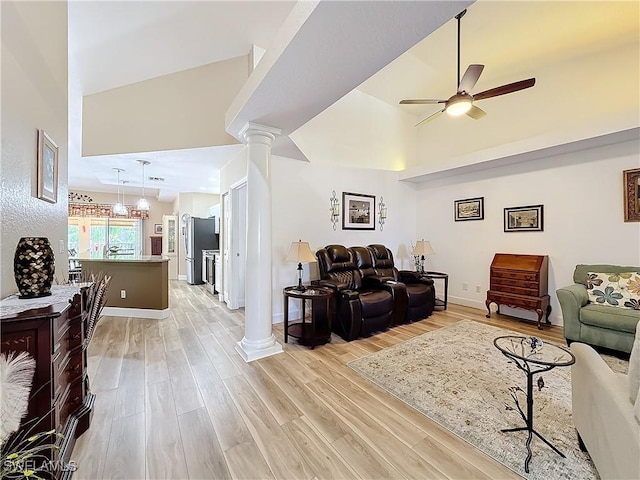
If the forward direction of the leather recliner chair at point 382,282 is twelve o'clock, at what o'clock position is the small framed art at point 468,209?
The small framed art is roughly at 9 o'clock from the leather recliner chair.

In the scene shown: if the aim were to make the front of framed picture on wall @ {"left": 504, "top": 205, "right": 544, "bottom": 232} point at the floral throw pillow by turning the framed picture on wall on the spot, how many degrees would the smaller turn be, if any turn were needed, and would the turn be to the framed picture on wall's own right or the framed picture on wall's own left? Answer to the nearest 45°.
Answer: approximately 90° to the framed picture on wall's own left

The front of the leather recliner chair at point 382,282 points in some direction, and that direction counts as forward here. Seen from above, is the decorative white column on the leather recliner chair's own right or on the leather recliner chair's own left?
on the leather recliner chair's own right

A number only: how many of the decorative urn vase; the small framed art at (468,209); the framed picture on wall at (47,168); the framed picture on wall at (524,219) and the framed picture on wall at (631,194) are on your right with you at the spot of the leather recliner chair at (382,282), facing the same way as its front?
2

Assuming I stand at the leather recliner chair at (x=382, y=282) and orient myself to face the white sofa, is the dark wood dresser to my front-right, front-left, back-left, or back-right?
front-right

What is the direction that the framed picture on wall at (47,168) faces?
to the viewer's right

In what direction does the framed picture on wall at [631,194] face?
toward the camera

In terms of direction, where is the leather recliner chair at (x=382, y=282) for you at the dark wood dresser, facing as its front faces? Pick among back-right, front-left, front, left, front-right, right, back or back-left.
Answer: front

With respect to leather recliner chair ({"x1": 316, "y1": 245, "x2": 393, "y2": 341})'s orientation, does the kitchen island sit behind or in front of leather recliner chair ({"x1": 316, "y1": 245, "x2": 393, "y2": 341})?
behind

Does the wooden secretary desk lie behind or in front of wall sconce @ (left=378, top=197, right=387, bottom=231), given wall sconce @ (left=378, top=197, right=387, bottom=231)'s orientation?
in front

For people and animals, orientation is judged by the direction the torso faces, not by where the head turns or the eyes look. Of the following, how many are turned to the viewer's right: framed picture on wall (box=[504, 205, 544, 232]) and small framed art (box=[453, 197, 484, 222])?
0

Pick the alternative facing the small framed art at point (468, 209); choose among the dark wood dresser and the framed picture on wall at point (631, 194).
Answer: the dark wood dresser

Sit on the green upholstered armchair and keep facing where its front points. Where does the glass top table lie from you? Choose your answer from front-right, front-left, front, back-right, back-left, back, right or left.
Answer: front-left

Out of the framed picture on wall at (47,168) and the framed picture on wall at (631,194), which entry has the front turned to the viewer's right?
the framed picture on wall at (47,168)
